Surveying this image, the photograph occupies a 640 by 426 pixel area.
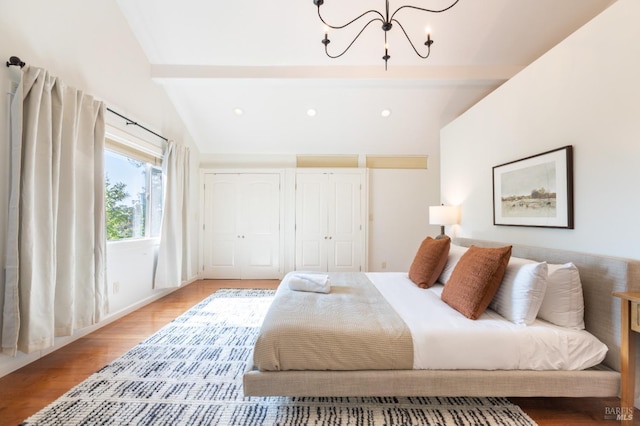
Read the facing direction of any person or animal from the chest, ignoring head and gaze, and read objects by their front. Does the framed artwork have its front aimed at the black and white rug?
yes

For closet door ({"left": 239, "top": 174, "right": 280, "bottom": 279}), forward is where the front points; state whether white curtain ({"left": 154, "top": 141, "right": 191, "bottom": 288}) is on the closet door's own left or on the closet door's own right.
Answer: on the closet door's own right

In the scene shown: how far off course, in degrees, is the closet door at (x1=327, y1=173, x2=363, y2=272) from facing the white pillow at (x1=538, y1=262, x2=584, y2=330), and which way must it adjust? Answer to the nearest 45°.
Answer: approximately 45° to its left

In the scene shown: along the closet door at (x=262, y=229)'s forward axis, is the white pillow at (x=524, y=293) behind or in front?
in front

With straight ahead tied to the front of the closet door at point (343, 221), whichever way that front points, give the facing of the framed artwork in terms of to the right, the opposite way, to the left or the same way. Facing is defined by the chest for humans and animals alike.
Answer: to the right

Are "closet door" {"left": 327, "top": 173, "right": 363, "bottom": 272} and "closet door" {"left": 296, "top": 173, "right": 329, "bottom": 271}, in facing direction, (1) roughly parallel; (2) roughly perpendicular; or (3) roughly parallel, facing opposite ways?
roughly parallel

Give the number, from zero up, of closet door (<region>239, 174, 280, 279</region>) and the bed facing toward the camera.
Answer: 1

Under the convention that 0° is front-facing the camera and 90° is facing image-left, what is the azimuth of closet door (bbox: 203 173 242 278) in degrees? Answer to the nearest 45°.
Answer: approximately 0°

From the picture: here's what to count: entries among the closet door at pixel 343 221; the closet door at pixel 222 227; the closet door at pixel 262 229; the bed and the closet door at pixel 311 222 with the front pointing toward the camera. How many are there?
4

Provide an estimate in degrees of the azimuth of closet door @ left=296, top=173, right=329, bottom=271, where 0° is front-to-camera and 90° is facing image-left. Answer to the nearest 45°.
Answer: approximately 0°

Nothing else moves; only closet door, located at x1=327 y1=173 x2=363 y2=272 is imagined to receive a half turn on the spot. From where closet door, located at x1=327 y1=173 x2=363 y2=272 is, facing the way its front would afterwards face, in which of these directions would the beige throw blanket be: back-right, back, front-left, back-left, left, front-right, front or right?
back

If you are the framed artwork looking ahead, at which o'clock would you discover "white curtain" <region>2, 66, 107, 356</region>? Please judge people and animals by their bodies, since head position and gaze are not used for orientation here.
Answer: The white curtain is roughly at 12 o'clock from the framed artwork.

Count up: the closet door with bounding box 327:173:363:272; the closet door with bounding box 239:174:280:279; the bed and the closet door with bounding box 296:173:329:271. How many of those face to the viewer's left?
1

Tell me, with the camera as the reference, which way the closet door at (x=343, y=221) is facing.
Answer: facing the viewer

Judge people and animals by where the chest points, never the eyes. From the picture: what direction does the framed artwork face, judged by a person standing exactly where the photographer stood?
facing the viewer and to the left of the viewer

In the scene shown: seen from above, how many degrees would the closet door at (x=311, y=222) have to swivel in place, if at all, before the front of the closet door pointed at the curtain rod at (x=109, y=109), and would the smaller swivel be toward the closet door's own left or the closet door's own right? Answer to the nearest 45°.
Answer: approximately 45° to the closet door's own right

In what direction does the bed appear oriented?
to the viewer's left

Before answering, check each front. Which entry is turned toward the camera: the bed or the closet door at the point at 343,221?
the closet door

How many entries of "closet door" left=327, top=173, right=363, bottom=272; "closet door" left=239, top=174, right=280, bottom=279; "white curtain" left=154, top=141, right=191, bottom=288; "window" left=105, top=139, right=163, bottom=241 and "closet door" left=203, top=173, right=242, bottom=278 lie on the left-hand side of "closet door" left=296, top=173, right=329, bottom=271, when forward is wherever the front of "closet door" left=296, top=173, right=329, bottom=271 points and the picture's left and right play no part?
1

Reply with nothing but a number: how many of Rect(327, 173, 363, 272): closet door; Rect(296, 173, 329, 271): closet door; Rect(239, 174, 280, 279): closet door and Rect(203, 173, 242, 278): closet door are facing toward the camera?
4
